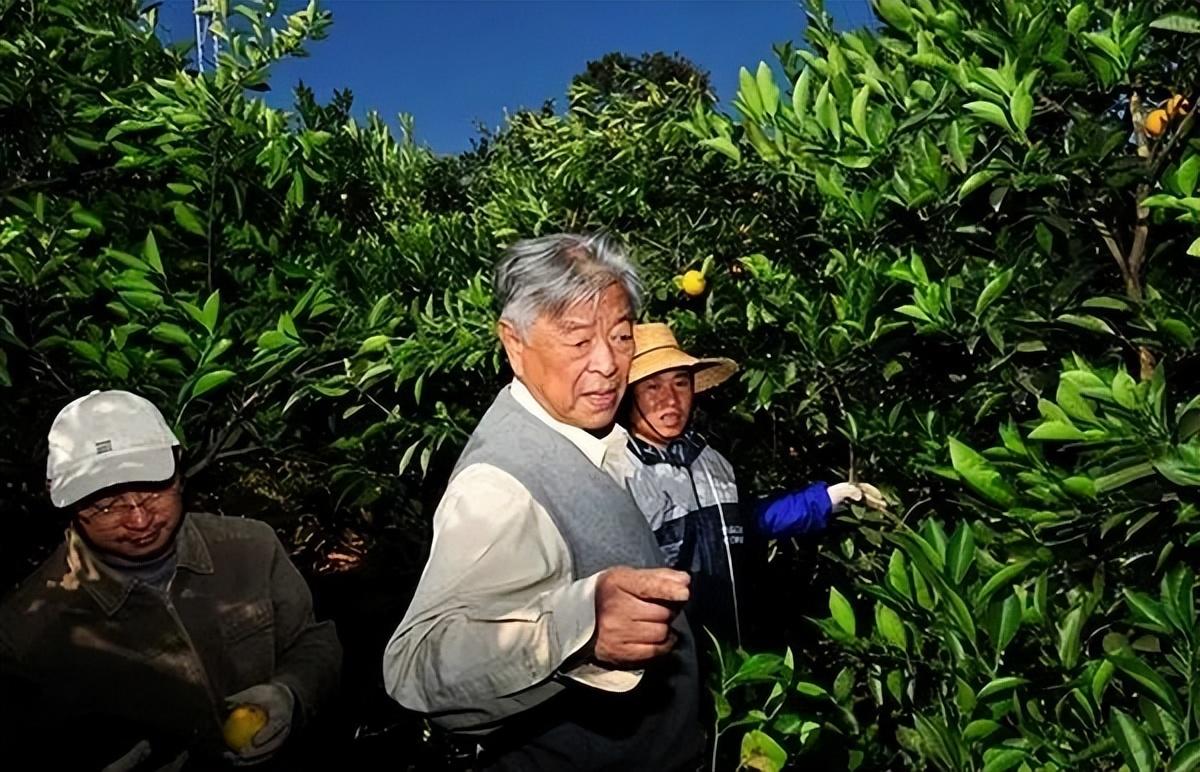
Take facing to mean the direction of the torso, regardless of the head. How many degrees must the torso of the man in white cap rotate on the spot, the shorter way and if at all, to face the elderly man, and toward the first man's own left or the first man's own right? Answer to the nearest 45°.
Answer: approximately 45° to the first man's own left

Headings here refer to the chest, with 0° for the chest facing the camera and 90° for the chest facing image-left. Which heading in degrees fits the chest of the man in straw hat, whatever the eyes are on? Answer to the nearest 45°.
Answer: approximately 315°

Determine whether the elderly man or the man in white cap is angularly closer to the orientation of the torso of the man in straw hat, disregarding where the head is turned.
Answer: the elderly man

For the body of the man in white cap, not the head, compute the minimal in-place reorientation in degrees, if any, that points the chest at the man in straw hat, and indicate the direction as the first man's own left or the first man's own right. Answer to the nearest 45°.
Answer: approximately 90° to the first man's own left

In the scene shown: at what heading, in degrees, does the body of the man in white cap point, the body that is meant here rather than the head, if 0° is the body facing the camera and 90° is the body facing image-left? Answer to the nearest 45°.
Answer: approximately 0°

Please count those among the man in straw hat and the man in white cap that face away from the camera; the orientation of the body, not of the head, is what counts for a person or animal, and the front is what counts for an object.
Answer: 0

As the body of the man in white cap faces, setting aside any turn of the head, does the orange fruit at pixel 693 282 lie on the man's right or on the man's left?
on the man's left
